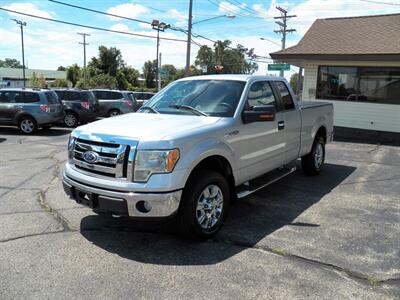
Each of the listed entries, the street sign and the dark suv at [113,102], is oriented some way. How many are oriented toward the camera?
1

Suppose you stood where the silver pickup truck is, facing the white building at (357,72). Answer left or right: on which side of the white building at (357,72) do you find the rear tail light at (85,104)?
left

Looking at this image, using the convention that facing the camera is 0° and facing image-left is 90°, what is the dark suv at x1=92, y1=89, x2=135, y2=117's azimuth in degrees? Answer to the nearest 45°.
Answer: approximately 135°

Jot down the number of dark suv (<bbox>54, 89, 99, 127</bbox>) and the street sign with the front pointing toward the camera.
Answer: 1

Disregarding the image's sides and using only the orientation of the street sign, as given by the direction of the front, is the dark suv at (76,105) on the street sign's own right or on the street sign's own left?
on the street sign's own right

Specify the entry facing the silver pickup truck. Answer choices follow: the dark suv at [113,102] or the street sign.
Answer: the street sign

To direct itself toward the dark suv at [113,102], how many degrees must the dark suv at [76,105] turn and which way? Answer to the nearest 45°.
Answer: approximately 90° to its right

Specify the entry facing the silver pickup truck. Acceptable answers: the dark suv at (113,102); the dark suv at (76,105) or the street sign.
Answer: the street sign

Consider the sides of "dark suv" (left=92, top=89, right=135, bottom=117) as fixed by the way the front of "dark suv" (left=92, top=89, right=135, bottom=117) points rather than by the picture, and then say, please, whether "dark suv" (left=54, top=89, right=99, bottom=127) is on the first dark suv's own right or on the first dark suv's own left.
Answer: on the first dark suv's own left

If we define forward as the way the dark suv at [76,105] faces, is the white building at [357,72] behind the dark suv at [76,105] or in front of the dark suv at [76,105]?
behind

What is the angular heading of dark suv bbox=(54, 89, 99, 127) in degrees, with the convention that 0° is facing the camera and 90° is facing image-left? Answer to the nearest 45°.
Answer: approximately 135°

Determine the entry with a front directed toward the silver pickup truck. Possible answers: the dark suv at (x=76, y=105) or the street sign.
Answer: the street sign

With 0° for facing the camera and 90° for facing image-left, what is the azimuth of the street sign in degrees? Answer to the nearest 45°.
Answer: approximately 0°
